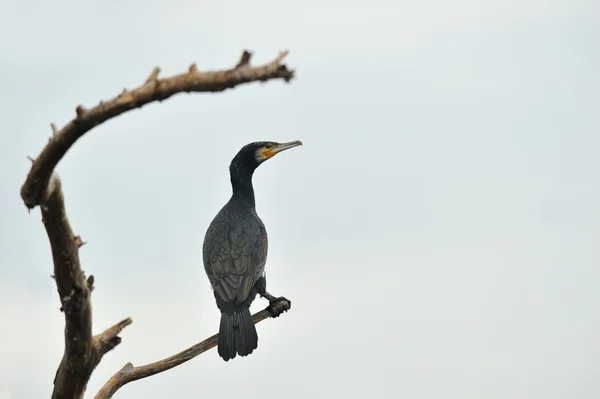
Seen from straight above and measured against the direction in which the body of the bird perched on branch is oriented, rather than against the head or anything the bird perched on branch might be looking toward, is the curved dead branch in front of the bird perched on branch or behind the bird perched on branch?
behind

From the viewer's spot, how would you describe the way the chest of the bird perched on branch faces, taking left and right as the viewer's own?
facing away from the viewer and to the right of the viewer
